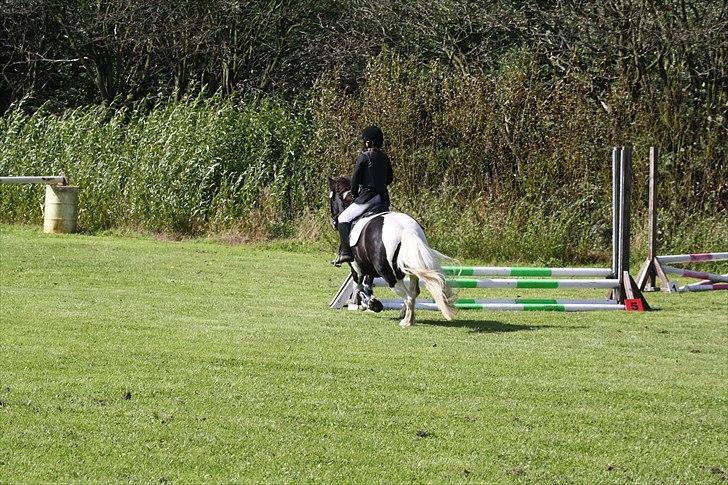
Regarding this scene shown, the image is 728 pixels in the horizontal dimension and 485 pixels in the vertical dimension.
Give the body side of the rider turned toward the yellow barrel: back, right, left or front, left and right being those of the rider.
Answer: front

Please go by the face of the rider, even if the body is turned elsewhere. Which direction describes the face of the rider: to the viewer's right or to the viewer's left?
to the viewer's left

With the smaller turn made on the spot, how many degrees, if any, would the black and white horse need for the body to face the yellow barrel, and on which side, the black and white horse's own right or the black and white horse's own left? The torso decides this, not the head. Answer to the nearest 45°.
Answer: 0° — it already faces it

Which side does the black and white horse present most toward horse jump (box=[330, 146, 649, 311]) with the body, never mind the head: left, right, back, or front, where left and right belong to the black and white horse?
right

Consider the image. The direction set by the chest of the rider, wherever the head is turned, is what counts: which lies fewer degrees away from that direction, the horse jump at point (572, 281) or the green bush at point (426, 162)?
the green bush

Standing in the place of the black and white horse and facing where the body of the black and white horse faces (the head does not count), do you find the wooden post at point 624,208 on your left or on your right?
on your right

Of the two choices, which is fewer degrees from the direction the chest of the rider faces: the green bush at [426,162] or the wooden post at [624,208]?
the green bush

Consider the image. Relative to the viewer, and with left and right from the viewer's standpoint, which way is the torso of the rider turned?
facing away from the viewer and to the left of the viewer

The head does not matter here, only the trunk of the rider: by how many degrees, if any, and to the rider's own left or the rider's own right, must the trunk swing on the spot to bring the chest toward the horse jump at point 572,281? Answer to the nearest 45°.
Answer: approximately 135° to the rider's own right

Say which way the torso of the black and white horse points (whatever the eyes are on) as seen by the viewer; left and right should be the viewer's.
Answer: facing away from the viewer and to the left of the viewer
